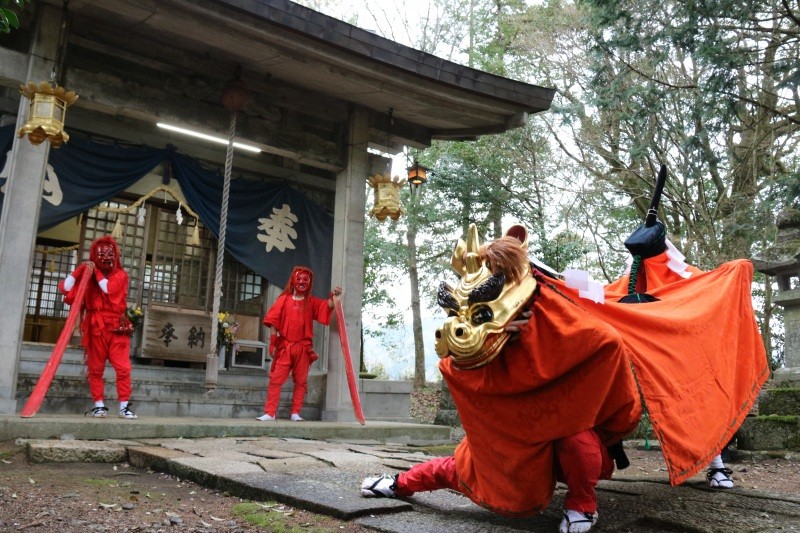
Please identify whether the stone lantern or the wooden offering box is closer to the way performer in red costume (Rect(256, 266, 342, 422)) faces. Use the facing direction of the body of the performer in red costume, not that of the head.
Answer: the stone lantern

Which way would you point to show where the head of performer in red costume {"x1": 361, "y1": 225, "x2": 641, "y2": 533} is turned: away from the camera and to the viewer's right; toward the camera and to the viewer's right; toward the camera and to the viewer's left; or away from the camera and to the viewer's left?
toward the camera and to the viewer's left

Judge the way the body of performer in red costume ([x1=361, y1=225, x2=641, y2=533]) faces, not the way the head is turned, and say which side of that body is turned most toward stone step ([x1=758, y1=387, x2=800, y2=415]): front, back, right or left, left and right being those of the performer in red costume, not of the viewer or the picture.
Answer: back

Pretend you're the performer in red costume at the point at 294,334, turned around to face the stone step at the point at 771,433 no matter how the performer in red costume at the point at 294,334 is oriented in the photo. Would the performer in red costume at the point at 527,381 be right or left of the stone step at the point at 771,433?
right

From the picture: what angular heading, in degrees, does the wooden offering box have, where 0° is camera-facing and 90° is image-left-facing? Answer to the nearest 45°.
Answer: approximately 0°

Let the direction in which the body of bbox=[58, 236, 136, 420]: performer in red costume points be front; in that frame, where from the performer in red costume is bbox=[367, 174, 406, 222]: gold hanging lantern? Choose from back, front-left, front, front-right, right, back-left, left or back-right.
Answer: left

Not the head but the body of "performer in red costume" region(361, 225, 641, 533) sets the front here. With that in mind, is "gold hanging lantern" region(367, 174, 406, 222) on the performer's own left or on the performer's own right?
on the performer's own right

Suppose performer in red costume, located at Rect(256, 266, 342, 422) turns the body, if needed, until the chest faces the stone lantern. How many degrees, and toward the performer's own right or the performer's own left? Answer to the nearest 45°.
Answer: approximately 90° to the performer's own left
